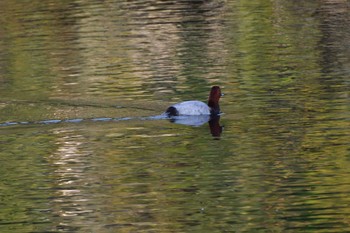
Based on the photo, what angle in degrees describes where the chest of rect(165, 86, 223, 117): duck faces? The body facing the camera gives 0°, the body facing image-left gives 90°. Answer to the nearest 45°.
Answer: approximately 270°
